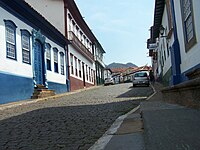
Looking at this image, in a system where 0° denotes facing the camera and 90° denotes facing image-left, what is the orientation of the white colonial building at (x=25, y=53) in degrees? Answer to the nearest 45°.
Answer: approximately 315°

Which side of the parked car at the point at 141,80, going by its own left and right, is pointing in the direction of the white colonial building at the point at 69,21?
left

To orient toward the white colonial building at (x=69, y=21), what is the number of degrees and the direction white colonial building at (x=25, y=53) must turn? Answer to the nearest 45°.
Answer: approximately 135° to its left

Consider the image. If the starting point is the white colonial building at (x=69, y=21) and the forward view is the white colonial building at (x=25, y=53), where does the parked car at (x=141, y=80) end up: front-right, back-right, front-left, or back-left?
back-left

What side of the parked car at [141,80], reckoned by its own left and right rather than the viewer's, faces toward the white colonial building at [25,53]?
back

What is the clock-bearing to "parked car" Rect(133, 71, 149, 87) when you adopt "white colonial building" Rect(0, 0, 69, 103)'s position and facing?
The parked car is roughly at 9 o'clock from the white colonial building.

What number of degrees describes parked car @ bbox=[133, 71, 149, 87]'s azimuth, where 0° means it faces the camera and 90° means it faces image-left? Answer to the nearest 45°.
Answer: approximately 180°
